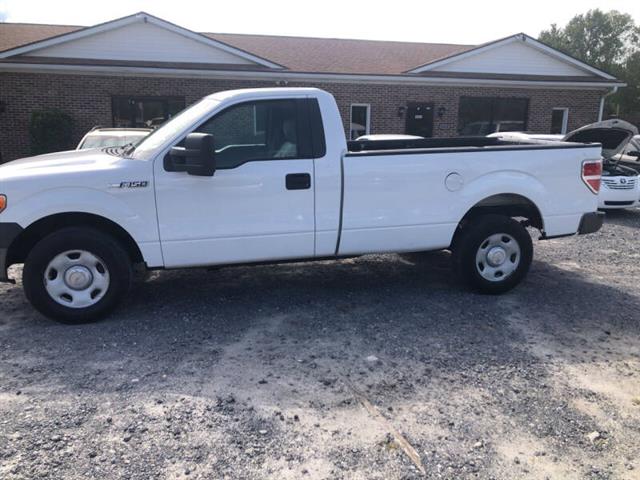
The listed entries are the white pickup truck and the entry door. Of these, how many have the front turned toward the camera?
1

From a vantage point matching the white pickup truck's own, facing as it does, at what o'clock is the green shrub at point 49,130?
The green shrub is roughly at 2 o'clock from the white pickup truck.

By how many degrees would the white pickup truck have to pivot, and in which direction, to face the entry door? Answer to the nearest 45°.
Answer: approximately 90° to its right

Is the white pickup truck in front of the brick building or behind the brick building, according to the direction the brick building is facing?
in front

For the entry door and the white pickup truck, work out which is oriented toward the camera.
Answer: the entry door

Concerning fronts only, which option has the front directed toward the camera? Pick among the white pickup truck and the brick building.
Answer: the brick building

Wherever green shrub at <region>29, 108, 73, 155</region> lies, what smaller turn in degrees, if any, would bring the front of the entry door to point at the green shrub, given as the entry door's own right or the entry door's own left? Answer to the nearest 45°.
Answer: approximately 45° to the entry door's own right

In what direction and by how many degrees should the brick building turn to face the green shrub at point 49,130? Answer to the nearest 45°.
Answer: approximately 45° to its right

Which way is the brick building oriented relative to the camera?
toward the camera

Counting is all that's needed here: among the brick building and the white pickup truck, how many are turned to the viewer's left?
1

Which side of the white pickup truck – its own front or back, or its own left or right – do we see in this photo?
left

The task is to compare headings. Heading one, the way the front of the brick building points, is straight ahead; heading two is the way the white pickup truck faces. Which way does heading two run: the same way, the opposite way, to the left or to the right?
to the right
